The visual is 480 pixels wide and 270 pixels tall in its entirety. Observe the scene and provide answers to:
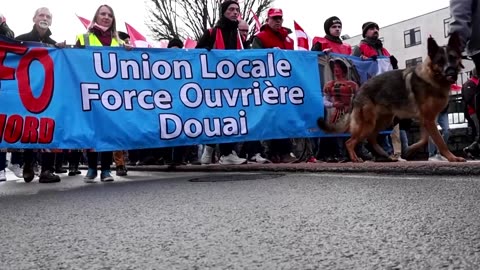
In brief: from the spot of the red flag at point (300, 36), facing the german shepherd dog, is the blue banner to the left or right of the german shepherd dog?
right

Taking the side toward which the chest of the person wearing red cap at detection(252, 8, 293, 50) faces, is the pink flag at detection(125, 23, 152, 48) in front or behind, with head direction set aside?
behind

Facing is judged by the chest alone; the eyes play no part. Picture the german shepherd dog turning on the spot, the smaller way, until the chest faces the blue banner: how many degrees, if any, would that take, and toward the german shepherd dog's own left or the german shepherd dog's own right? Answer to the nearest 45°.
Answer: approximately 180°

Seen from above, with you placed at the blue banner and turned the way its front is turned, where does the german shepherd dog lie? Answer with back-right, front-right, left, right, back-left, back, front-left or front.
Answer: left

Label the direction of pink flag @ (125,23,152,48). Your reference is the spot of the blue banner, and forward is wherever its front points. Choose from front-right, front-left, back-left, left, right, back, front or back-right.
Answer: back

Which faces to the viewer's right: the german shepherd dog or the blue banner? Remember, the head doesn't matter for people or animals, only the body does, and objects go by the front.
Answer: the german shepherd dog

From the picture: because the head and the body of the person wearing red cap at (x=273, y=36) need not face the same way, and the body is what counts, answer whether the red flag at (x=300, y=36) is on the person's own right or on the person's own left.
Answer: on the person's own left

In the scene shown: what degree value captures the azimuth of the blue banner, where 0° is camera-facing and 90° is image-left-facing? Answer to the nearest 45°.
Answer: approximately 0°

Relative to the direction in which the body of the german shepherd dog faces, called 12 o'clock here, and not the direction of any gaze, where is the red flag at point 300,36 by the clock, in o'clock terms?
The red flag is roughly at 8 o'clock from the german shepherd dog.

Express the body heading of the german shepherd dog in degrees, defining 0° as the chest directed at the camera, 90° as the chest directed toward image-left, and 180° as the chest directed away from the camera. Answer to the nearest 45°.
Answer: approximately 270°

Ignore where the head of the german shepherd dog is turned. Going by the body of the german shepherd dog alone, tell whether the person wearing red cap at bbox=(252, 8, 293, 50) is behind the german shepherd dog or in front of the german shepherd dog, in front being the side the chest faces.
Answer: behind
